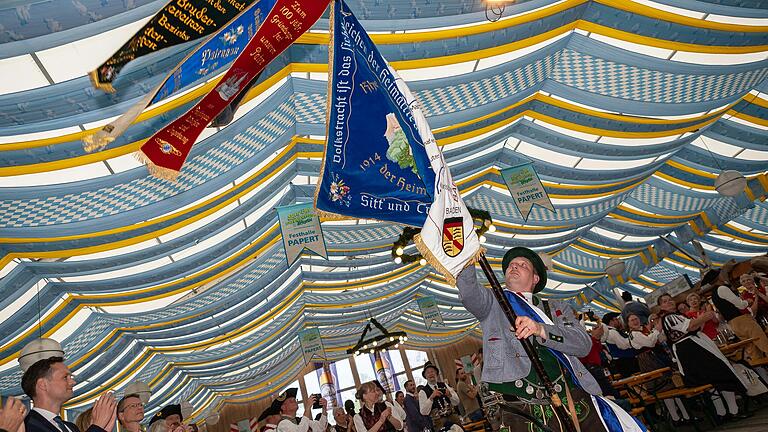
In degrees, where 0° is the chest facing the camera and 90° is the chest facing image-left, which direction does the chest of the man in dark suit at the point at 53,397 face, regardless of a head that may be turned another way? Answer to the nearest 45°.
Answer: approximately 270°

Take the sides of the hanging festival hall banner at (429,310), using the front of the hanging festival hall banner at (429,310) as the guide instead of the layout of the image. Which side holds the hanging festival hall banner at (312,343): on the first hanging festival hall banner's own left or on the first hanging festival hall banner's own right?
on the first hanging festival hall banner's own right

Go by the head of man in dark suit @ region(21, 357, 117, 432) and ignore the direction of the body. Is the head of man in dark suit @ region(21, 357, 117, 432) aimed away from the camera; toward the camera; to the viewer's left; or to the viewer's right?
to the viewer's right

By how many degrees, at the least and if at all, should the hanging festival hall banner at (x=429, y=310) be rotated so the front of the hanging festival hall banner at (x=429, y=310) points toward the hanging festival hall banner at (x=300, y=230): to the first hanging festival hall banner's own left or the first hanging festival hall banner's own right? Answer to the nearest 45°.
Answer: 0° — it already faces it

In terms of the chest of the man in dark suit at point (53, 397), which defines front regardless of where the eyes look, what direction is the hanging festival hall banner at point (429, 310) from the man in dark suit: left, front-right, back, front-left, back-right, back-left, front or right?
front-left

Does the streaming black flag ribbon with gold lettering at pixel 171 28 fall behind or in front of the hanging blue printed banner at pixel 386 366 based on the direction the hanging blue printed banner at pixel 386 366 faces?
in front
